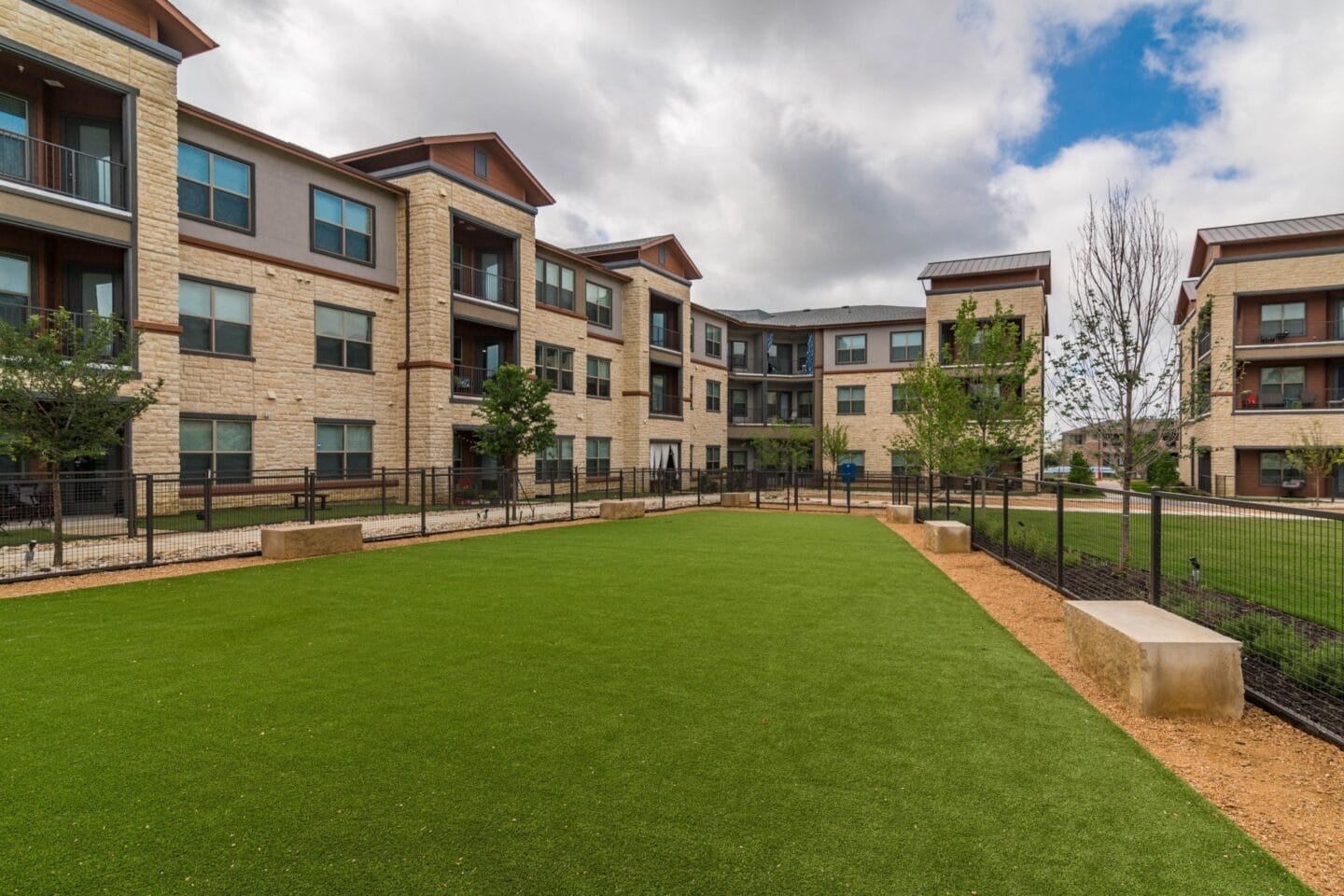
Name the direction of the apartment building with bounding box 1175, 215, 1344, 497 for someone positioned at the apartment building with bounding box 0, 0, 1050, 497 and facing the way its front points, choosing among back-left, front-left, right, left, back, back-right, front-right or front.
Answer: front-left

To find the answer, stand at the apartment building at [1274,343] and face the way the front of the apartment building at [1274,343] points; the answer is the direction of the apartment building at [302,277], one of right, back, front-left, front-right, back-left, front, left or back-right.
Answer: front-right

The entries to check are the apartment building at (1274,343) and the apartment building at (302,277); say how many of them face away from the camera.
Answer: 0

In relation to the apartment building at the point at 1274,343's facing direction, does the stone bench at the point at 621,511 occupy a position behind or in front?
in front

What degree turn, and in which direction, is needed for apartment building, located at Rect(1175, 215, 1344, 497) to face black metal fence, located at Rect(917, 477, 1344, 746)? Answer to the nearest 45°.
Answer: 0° — it already faces it

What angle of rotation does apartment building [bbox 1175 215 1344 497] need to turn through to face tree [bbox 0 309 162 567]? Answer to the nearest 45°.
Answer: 0° — it already faces it

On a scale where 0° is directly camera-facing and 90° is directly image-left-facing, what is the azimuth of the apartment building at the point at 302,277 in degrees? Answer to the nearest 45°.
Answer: approximately 315°

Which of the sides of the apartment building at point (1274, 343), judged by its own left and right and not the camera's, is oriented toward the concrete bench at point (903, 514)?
front

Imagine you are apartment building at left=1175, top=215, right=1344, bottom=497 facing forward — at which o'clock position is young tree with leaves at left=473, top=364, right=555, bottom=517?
The young tree with leaves is roughly at 1 o'clock from the apartment building.

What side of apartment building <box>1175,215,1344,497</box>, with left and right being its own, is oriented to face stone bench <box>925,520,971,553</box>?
front
